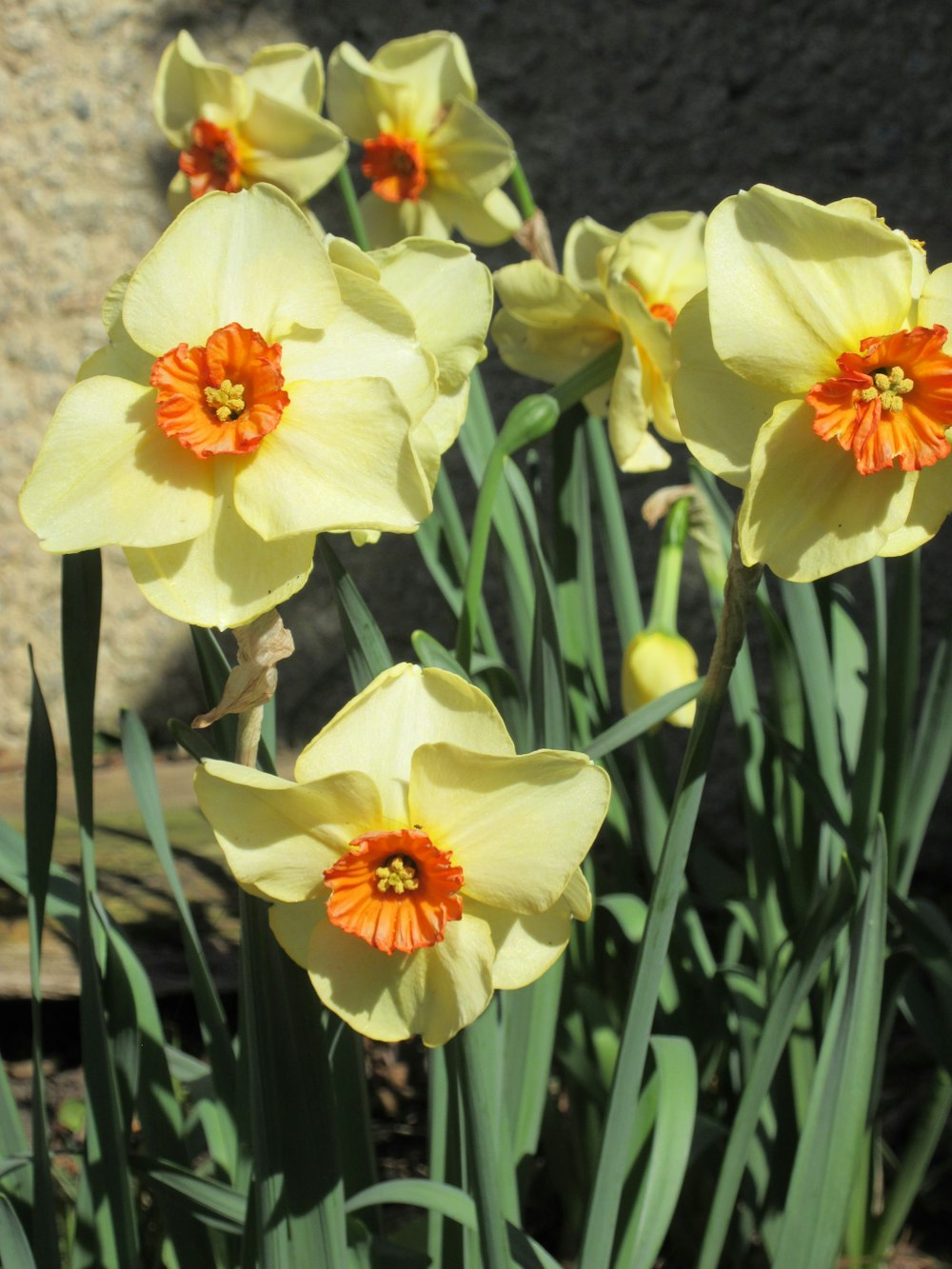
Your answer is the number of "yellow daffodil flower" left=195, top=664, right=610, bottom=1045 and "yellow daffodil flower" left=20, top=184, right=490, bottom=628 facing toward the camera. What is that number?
2

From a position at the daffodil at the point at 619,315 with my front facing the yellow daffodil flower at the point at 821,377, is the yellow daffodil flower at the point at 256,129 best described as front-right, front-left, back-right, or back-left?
back-right

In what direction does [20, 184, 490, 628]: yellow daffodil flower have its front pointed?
toward the camera

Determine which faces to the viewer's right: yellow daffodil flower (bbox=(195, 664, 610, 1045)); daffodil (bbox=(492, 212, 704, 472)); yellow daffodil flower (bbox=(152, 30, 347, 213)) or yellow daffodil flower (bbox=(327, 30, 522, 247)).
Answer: the daffodil

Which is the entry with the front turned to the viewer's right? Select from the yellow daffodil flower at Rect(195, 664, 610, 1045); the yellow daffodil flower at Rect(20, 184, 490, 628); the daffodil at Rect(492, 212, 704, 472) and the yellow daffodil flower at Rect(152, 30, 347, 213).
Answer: the daffodil

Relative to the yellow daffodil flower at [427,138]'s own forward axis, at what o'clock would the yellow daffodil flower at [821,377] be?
the yellow daffodil flower at [821,377] is roughly at 10 o'clock from the yellow daffodil flower at [427,138].

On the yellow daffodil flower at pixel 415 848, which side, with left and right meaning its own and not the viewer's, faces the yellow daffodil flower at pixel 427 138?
back

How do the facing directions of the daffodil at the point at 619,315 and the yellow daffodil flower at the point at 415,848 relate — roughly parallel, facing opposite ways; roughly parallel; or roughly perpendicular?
roughly perpendicular

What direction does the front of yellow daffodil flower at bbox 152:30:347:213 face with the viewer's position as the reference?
facing the viewer and to the left of the viewer

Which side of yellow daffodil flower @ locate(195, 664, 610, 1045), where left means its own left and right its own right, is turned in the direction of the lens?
front

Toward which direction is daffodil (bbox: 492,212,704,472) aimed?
to the viewer's right
